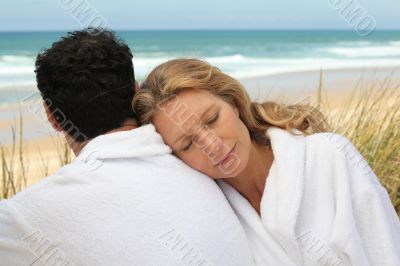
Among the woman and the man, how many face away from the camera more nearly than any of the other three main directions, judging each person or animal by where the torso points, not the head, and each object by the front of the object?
1

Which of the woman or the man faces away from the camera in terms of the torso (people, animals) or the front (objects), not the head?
the man

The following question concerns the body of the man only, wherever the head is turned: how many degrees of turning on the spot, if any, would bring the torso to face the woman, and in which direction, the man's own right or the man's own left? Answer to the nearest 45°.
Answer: approximately 90° to the man's own right

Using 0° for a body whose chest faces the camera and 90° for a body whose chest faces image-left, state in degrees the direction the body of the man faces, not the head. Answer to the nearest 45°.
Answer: approximately 180°

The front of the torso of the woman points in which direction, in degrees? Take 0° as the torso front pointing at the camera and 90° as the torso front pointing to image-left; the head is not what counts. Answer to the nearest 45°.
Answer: approximately 45°
